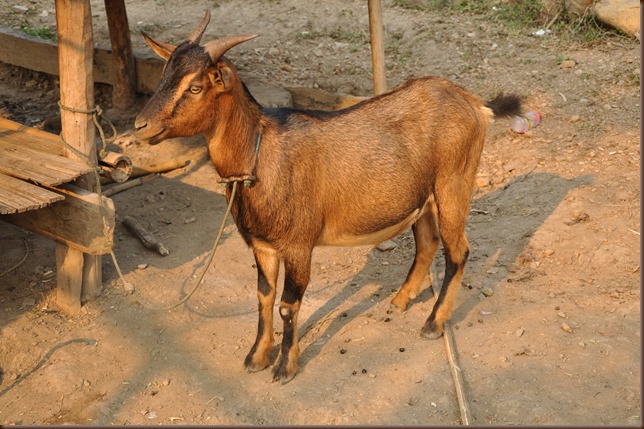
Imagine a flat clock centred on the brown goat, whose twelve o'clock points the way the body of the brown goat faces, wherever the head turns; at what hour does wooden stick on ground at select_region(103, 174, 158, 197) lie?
The wooden stick on ground is roughly at 3 o'clock from the brown goat.

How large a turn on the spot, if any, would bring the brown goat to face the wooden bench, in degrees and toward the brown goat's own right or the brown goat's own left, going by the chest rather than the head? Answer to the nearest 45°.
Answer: approximately 45° to the brown goat's own right

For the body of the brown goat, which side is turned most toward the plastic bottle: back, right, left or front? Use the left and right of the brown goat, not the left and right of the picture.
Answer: back

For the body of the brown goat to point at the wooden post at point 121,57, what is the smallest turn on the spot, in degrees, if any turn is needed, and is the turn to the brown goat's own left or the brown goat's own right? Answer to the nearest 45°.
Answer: approximately 90° to the brown goat's own right

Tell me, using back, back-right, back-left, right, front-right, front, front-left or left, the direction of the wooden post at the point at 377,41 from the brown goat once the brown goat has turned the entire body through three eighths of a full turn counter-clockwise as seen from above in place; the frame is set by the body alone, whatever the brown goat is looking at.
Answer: left

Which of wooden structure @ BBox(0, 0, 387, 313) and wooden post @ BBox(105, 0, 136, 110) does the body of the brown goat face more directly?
the wooden structure

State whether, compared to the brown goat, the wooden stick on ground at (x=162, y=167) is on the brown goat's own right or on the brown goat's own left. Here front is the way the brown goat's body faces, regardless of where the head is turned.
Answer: on the brown goat's own right

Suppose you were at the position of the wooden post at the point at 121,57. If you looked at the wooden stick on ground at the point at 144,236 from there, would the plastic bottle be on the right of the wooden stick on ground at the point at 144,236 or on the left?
left

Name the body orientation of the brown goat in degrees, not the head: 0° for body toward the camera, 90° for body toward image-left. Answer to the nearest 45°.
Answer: approximately 45°

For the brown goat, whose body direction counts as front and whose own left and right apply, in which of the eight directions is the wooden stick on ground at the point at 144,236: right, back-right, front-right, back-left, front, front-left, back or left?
right
